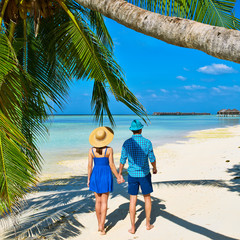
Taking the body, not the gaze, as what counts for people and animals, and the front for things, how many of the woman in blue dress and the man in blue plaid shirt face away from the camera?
2

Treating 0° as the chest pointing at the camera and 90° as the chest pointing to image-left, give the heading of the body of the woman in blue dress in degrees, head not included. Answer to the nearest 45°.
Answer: approximately 180°

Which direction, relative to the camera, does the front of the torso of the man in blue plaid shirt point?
away from the camera

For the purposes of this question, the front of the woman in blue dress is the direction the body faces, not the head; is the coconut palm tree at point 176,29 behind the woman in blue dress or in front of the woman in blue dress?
behind

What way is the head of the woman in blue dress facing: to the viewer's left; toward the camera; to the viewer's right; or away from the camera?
away from the camera
